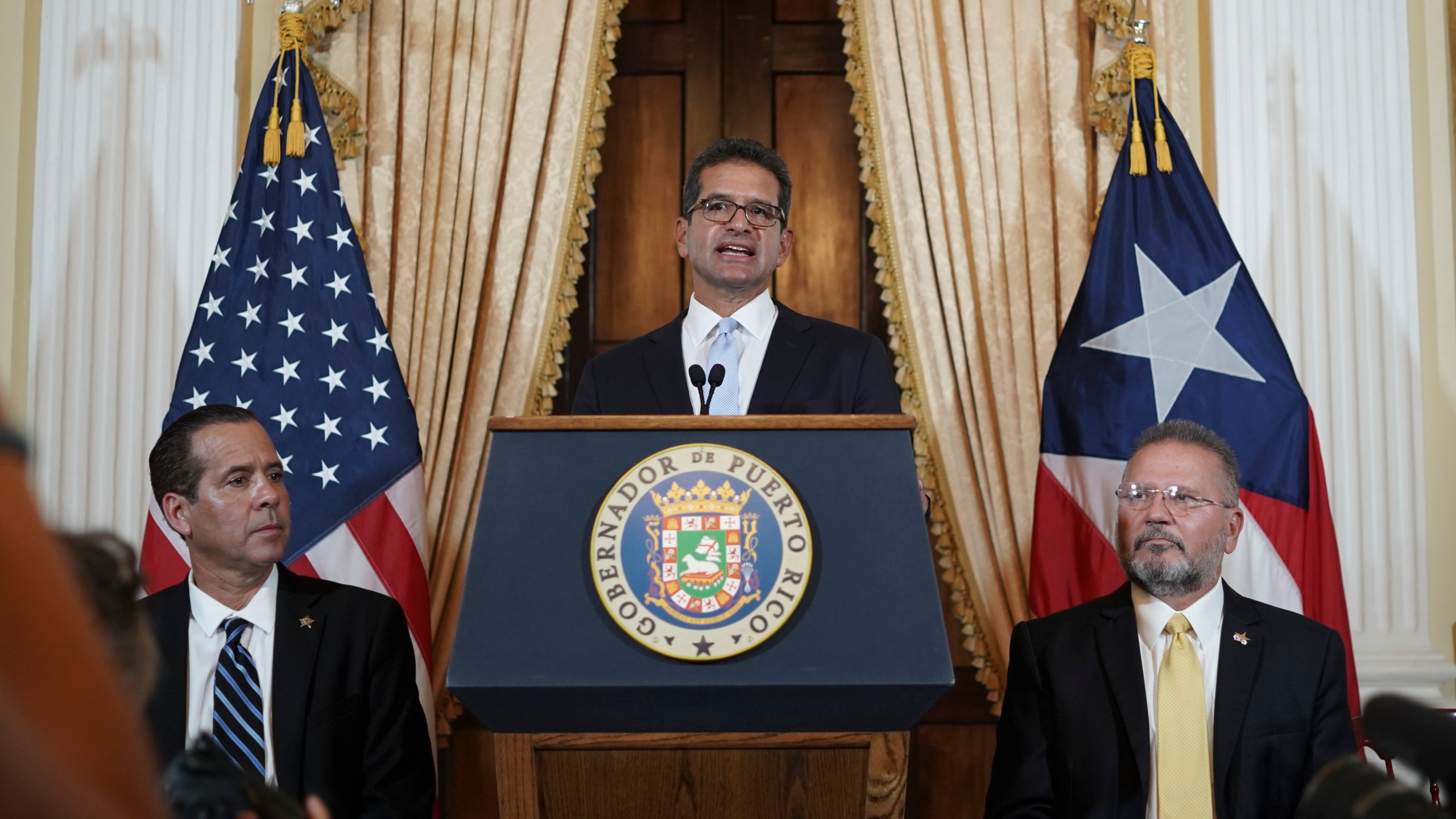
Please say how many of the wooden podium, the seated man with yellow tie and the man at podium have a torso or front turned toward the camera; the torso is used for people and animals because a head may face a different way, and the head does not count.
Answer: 3

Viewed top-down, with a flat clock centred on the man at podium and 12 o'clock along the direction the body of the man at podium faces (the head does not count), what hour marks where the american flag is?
The american flag is roughly at 4 o'clock from the man at podium.

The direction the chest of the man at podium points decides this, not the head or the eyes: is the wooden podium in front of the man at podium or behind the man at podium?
in front

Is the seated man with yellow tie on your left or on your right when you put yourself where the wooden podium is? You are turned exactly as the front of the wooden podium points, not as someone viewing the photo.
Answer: on your left

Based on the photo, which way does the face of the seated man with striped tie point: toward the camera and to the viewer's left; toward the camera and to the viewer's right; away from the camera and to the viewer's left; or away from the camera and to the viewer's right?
toward the camera and to the viewer's right

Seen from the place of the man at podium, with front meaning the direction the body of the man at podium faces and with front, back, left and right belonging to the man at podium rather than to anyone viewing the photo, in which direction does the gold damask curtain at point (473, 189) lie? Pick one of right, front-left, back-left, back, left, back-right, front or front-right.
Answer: back-right

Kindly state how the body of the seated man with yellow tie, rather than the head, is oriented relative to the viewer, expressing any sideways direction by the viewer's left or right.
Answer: facing the viewer

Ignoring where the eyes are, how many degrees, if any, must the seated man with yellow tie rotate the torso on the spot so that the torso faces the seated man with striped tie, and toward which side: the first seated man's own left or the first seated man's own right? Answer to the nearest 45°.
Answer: approximately 90° to the first seated man's own right

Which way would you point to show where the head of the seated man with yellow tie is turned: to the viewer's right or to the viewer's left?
to the viewer's left

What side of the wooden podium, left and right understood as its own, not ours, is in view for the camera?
front

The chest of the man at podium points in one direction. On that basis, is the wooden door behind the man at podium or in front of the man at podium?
behind
